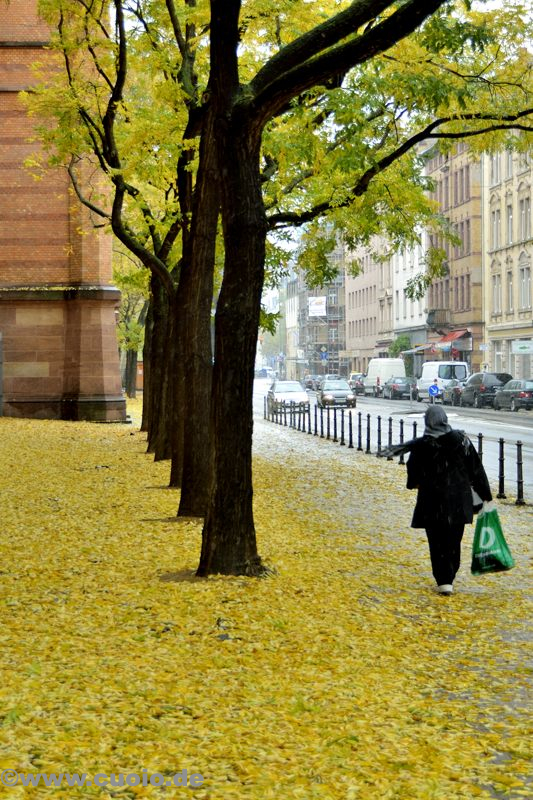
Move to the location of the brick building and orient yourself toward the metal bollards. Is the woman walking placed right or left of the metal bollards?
right

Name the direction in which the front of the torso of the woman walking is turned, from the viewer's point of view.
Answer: away from the camera

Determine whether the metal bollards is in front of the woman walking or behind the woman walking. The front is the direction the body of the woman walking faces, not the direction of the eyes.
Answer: in front

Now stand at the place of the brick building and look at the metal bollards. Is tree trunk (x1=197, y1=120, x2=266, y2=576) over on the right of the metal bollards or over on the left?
right

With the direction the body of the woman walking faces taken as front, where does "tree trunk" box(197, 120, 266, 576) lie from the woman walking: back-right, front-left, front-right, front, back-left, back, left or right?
left

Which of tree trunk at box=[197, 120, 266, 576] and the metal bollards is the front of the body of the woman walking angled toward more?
the metal bollards

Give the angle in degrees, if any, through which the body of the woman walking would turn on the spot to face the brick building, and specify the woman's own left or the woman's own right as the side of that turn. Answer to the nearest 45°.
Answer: approximately 45° to the woman's own left
